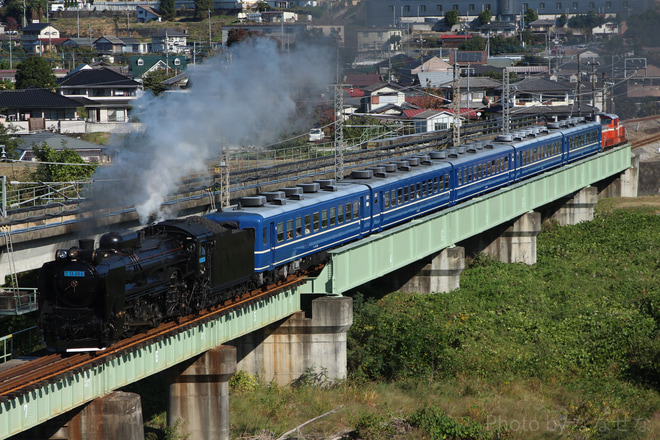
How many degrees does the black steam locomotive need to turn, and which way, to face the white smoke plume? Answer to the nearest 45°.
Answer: approximately 135° to its right

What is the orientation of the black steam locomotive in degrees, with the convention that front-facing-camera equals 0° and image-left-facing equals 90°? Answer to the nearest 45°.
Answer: approximately 45°

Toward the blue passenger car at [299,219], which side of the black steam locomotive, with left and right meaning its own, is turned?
back
